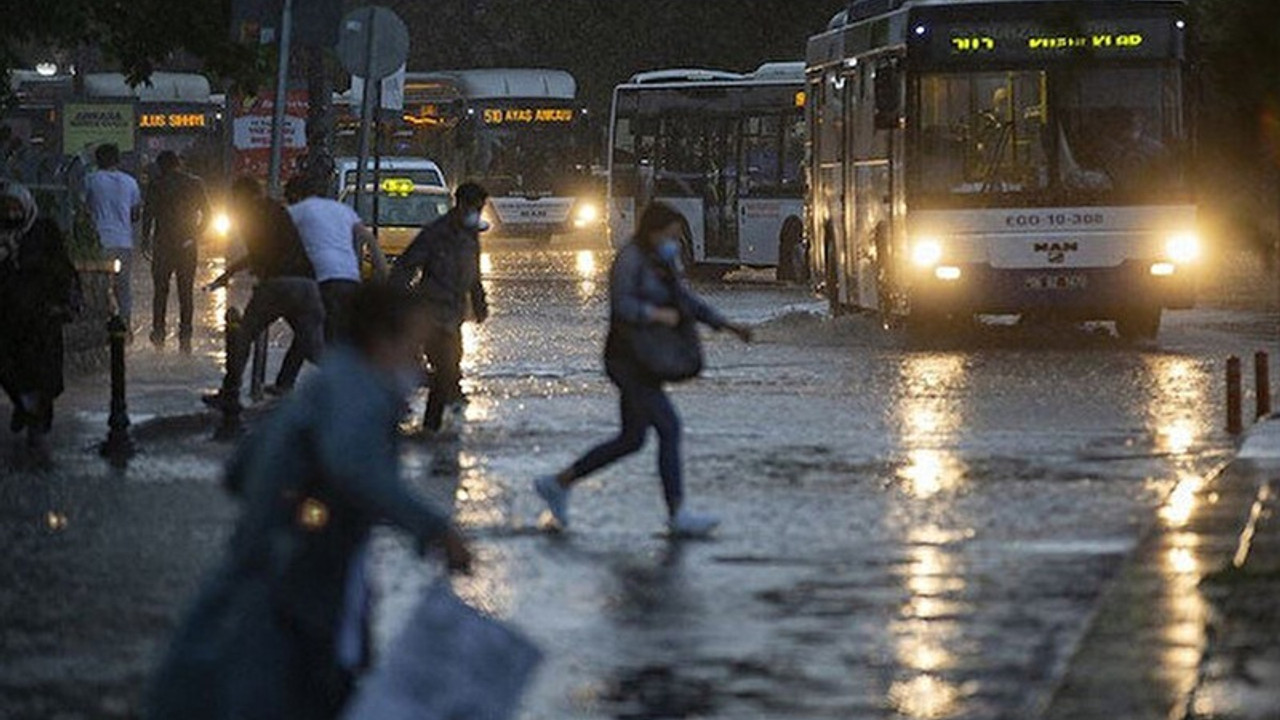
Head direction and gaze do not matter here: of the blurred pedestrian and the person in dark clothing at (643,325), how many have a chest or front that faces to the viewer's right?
2

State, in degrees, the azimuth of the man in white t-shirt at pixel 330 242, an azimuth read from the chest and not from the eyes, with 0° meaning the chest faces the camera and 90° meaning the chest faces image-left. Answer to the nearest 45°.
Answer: approximately 135°

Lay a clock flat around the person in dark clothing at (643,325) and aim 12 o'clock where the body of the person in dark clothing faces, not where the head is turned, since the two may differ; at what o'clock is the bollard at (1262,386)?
The bollard is roughly at 10 o'clock from the person in dark clothing.

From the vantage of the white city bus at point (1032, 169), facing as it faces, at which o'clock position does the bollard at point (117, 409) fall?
The bollard is roughly at 1 o'clock from the white city bus.

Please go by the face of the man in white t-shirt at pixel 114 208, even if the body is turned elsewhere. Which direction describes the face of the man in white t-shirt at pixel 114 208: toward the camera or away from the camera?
away from the camera

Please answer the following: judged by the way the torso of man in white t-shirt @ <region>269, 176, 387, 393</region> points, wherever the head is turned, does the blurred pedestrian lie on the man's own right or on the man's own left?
on the man's own left

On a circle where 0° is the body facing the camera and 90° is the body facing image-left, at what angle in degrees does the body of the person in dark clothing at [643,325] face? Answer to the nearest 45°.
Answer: approximately 270°

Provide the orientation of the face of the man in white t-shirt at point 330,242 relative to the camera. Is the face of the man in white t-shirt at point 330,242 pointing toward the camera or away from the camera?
away from the camera

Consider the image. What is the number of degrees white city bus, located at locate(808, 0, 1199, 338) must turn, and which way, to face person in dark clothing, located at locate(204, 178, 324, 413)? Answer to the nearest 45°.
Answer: approximately 45° to its right

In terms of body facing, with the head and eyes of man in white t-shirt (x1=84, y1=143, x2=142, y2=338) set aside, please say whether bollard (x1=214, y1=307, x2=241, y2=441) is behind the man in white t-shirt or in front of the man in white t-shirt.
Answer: behind
